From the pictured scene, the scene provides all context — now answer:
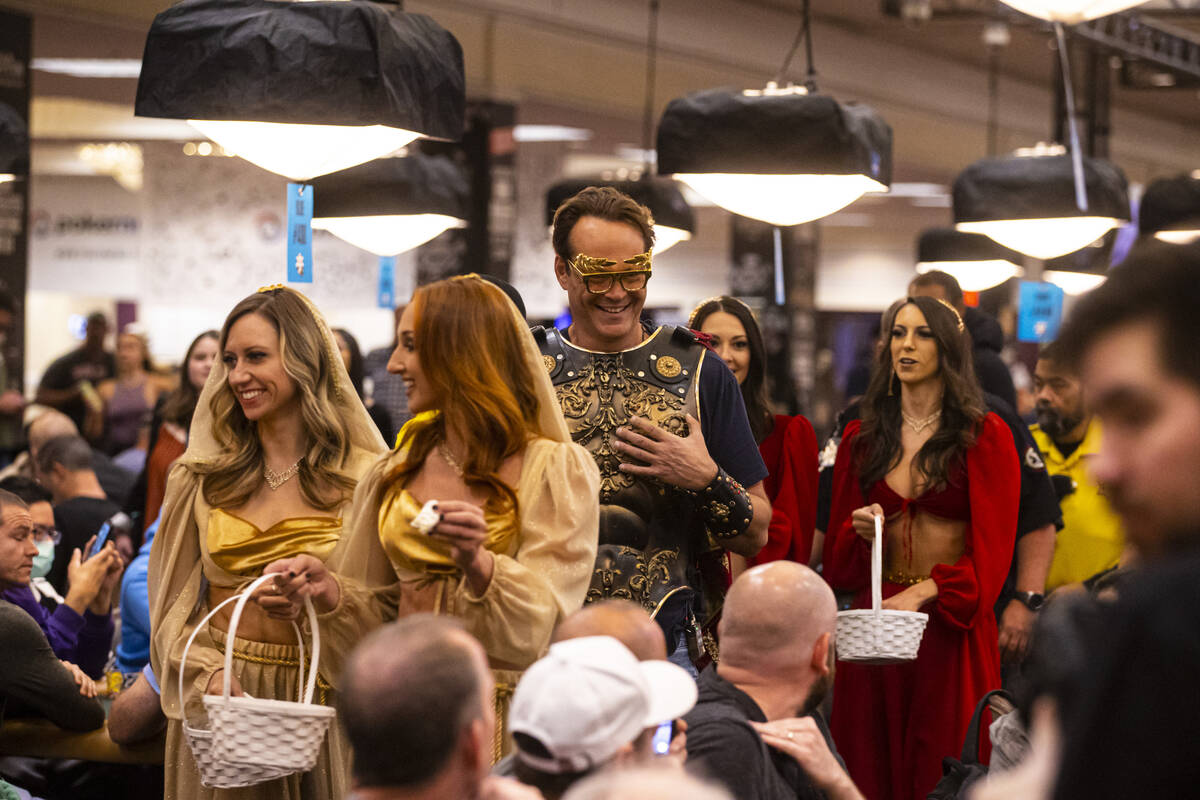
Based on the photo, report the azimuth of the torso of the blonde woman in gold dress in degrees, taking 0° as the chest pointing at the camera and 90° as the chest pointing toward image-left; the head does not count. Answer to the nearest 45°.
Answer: approximately 45°

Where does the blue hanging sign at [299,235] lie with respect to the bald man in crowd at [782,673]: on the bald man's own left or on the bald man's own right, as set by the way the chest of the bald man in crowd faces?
on the bald man's own left

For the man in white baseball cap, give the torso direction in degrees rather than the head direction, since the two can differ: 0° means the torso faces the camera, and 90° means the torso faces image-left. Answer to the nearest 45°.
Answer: approximately 225°

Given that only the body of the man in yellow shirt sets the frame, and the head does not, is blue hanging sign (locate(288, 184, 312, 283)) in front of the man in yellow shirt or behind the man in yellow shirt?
in front

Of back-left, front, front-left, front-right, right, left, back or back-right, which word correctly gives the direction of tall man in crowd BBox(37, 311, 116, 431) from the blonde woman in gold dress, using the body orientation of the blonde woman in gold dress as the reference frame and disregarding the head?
back-right

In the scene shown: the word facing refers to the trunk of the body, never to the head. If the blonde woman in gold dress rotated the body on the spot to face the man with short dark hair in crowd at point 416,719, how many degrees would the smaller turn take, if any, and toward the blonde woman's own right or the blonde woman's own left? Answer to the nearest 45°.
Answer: approximately 45° to the blonde woman's own left

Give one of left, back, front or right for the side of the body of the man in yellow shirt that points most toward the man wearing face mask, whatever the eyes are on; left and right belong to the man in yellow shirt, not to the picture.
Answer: front

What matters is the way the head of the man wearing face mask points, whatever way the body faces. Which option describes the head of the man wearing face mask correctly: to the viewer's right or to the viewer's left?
to the viewer's right

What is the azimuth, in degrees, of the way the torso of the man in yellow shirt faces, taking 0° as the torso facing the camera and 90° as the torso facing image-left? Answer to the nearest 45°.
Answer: approximately 45°

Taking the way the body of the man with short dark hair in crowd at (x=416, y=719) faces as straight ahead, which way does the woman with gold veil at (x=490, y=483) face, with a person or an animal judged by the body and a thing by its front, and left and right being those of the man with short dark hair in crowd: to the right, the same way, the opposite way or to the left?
the opposite way

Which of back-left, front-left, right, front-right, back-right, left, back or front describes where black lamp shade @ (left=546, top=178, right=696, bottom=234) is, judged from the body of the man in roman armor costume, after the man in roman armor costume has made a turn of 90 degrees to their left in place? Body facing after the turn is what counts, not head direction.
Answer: left

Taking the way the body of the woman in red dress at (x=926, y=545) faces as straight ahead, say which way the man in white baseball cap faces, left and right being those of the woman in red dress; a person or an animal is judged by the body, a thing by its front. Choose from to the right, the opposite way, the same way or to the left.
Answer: the opposite way

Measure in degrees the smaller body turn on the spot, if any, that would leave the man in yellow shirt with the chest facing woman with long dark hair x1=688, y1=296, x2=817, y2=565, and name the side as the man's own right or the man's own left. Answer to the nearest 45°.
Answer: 0° — they already face them
